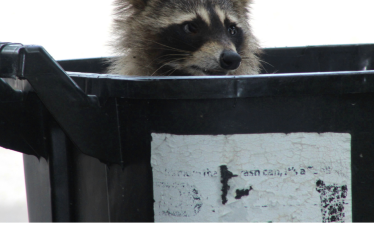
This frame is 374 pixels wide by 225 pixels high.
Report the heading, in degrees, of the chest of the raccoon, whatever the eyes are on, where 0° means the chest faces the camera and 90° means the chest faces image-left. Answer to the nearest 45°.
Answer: approximately 315°
